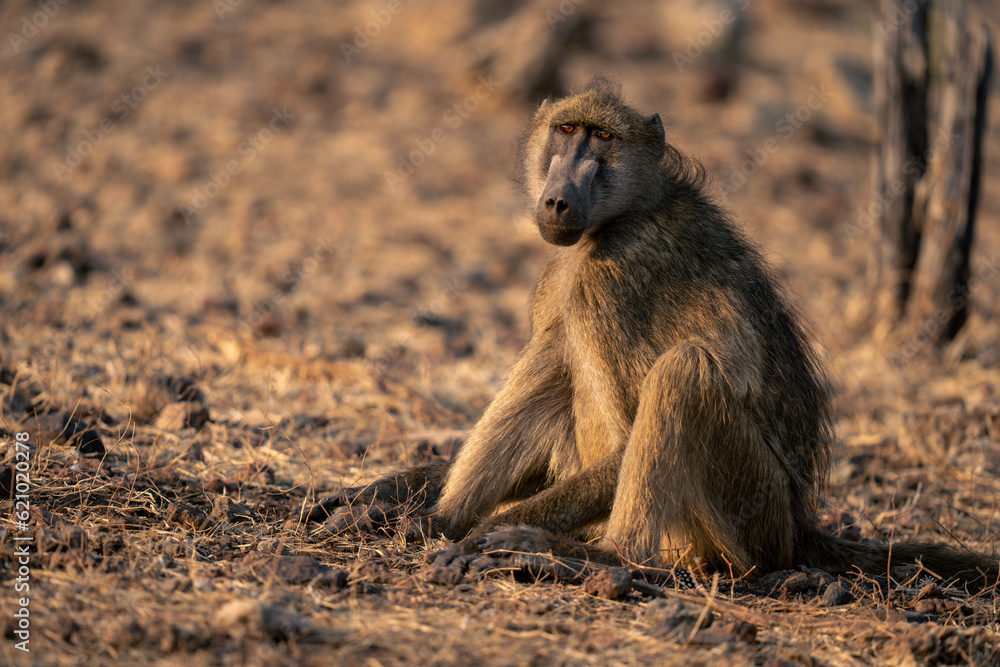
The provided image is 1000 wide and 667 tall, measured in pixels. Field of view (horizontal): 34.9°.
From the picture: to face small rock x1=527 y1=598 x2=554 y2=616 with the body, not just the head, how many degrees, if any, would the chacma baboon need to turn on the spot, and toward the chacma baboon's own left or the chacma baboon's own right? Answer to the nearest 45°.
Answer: approximately 45° to the chacma baboon's own left

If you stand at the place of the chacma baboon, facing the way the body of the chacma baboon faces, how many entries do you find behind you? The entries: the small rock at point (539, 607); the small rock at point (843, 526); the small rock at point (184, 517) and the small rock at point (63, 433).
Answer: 1

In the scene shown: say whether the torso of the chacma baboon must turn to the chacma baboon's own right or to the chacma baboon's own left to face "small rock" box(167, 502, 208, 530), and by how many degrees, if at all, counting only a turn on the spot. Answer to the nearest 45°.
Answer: approximately 45° to the chacma baboon's own right

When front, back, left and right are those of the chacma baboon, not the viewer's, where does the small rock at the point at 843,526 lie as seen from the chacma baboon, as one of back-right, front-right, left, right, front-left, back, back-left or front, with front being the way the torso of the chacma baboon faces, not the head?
back

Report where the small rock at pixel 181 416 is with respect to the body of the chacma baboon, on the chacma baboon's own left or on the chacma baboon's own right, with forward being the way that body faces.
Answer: on the chacma baboon's own right

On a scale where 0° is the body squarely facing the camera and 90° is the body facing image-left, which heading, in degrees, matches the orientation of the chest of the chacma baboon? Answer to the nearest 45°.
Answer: approximately 45°

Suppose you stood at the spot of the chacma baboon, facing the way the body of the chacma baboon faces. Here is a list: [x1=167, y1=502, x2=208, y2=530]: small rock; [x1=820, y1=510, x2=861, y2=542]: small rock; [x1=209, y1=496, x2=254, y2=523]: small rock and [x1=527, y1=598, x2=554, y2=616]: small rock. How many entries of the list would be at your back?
1
